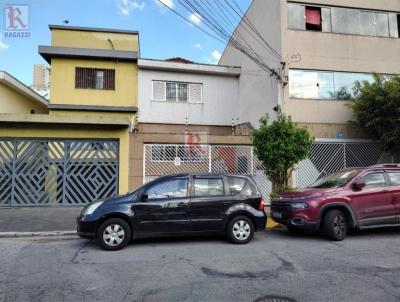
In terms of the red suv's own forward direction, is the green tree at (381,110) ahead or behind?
behind

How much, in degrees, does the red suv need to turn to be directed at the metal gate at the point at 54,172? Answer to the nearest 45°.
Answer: approximately 45° to its right

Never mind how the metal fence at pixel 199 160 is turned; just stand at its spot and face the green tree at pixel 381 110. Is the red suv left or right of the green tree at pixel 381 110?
right

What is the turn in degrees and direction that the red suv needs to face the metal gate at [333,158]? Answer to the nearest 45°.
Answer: approximately 135° to its right

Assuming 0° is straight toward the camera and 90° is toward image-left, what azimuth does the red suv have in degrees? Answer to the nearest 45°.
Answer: approximately 45°

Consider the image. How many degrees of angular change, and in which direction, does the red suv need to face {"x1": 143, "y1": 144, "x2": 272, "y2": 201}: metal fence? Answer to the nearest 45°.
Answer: approximately 90° to its right

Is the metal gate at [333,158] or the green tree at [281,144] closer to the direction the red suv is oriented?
the green tree

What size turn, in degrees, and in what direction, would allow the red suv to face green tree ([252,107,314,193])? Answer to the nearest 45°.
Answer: approximately 90° to its right

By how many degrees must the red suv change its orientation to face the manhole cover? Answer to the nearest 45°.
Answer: approximately 45° to its left

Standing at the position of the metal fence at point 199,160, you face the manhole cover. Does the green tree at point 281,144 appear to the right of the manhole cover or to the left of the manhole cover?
left
